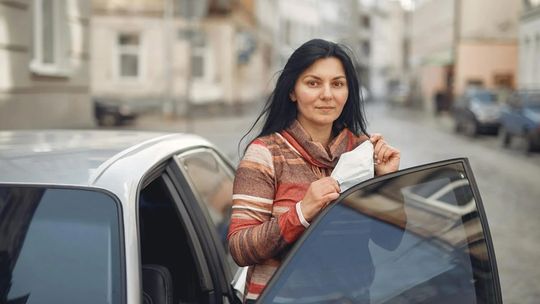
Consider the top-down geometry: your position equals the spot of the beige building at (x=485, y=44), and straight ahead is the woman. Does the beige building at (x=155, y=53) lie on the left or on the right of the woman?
right

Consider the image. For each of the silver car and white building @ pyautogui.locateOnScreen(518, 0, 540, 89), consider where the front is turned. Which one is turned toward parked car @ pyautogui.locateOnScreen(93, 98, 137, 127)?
the white building

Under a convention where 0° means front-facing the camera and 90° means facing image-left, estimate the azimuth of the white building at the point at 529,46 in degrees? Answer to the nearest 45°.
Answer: approximately 45°
